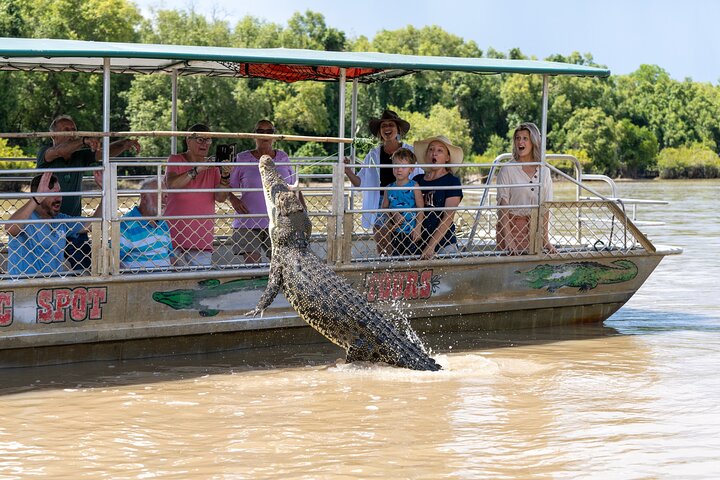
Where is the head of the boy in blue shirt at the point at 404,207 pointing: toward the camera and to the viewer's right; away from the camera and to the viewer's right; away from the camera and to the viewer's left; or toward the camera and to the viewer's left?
toward the camera and to the viewer's left

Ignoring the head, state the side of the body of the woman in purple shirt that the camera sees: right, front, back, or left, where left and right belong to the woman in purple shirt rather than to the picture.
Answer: front

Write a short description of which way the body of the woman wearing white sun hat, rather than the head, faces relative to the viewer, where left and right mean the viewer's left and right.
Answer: facing the viewer and to the left of the viewer

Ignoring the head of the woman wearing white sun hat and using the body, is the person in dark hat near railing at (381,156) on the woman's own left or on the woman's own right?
on the woman's own right

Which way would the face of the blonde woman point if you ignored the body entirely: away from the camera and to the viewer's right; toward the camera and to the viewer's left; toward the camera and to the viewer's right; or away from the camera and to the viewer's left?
toward the camera and to the viewer's left

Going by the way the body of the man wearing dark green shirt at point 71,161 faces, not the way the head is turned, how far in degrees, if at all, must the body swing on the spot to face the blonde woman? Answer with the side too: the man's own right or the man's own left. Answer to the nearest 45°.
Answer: approximately 45° to the man's own left

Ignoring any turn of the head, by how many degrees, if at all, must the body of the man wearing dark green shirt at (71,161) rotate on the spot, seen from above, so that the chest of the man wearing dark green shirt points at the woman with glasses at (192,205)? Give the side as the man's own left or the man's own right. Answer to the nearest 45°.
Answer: approximately 45° to the man's own left

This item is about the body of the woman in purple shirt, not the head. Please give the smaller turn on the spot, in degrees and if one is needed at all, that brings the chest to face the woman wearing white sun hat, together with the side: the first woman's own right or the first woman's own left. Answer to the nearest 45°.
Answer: approximately 90° to the first woman's own left

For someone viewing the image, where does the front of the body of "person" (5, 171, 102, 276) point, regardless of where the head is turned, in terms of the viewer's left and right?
facing the viewer and to the right of the viewer
